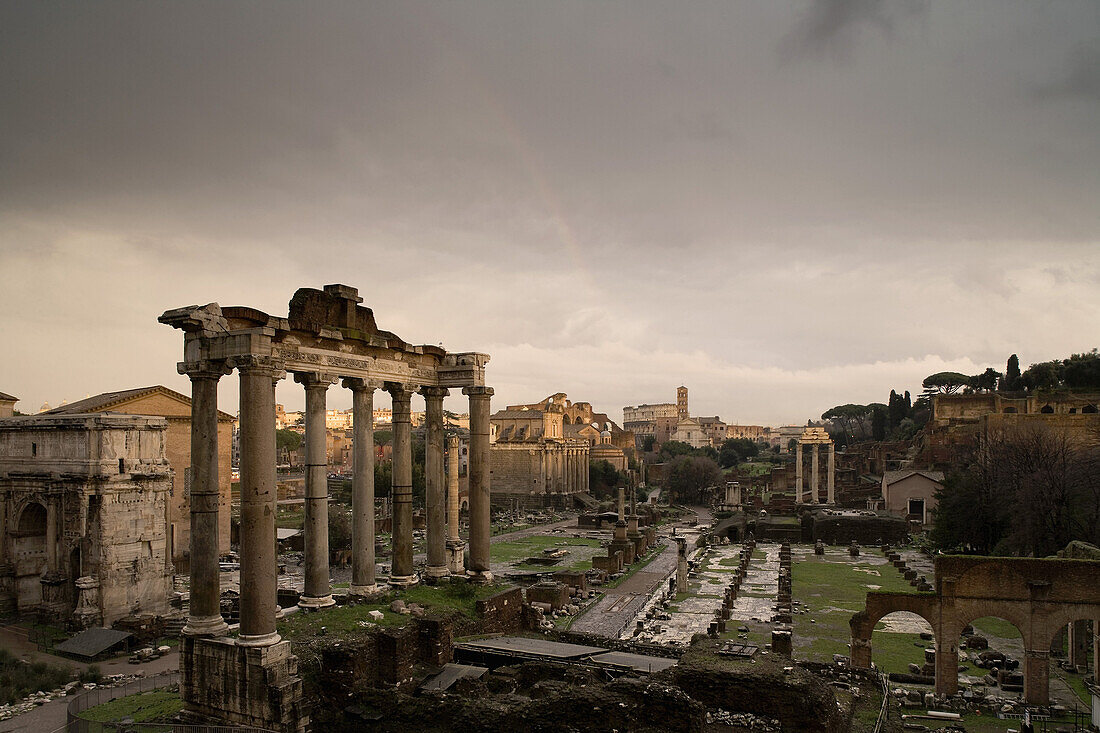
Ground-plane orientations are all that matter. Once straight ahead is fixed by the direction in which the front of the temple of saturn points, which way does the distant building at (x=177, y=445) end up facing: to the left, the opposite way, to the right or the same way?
the opposite way

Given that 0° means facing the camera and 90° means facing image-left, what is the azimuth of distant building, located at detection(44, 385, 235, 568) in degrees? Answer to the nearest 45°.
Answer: approximately 315°

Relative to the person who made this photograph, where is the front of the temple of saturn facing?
facing away from the viewer and to the left of the viewer

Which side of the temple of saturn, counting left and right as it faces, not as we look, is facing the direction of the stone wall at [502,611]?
right
